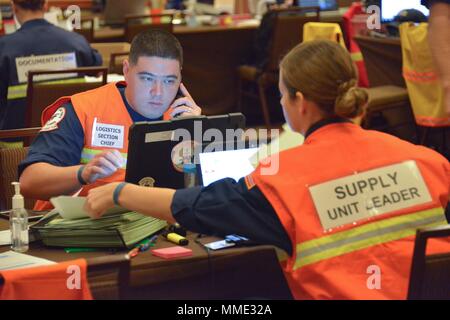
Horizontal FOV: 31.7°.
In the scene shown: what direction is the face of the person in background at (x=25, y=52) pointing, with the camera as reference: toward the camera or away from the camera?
away from the camera

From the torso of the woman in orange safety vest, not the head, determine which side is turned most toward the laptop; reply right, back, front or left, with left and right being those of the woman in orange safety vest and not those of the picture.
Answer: front

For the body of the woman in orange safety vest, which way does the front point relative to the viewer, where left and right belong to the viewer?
facing away from the viewer and to the left of the viewer

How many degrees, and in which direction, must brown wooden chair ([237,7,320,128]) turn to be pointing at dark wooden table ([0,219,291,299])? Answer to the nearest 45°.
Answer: approximately 135° to its left

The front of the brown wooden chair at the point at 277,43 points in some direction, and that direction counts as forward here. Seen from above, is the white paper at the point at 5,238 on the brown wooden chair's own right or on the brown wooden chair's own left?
on the brown wooden chair's own left

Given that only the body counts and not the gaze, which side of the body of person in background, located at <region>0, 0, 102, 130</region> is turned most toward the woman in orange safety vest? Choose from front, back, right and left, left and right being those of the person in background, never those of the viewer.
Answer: back

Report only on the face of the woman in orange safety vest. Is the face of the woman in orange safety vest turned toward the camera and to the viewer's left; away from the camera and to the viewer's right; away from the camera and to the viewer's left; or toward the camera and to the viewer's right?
away from the camera and to the viewer's left

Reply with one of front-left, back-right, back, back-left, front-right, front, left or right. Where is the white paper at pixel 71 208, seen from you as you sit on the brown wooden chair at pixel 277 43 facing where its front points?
back-left

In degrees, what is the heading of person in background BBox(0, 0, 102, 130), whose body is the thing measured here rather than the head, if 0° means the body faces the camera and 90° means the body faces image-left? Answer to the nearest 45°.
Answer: approximately 180°

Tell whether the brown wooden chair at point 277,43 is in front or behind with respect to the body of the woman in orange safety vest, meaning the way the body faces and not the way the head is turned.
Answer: in front

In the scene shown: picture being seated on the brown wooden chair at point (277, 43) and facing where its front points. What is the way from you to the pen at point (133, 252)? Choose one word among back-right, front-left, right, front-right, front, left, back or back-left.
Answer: back-left

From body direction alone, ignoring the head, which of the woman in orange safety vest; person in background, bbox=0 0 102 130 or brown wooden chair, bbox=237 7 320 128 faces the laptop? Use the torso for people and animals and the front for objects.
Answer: the woman in orange safety vest

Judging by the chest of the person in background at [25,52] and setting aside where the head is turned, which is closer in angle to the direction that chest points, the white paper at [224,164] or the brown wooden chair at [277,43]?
the brown wooden chair

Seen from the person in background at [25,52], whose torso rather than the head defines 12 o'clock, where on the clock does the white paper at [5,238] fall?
The white paper is roughly at 6 o'clock from the person in background.

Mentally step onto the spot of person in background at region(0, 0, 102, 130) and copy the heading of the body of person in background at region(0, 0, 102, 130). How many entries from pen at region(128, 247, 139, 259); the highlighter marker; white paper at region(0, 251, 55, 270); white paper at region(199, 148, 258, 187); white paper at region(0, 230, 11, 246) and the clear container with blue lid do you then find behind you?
6

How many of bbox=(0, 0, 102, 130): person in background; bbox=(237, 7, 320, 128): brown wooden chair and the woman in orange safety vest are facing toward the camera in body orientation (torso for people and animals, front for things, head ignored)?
0
